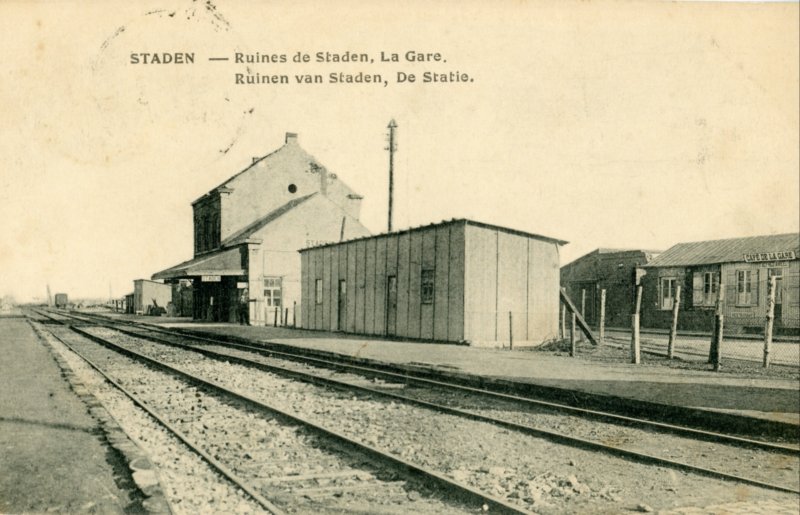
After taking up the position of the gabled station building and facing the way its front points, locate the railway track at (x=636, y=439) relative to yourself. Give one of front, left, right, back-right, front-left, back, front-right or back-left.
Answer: left

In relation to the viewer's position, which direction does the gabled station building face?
facing to the left of the viewer

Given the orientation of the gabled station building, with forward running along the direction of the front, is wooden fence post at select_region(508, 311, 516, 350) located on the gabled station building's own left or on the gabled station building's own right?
on the gabled station building's own left

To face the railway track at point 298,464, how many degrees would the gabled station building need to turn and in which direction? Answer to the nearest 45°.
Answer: approximately 90° to its left
